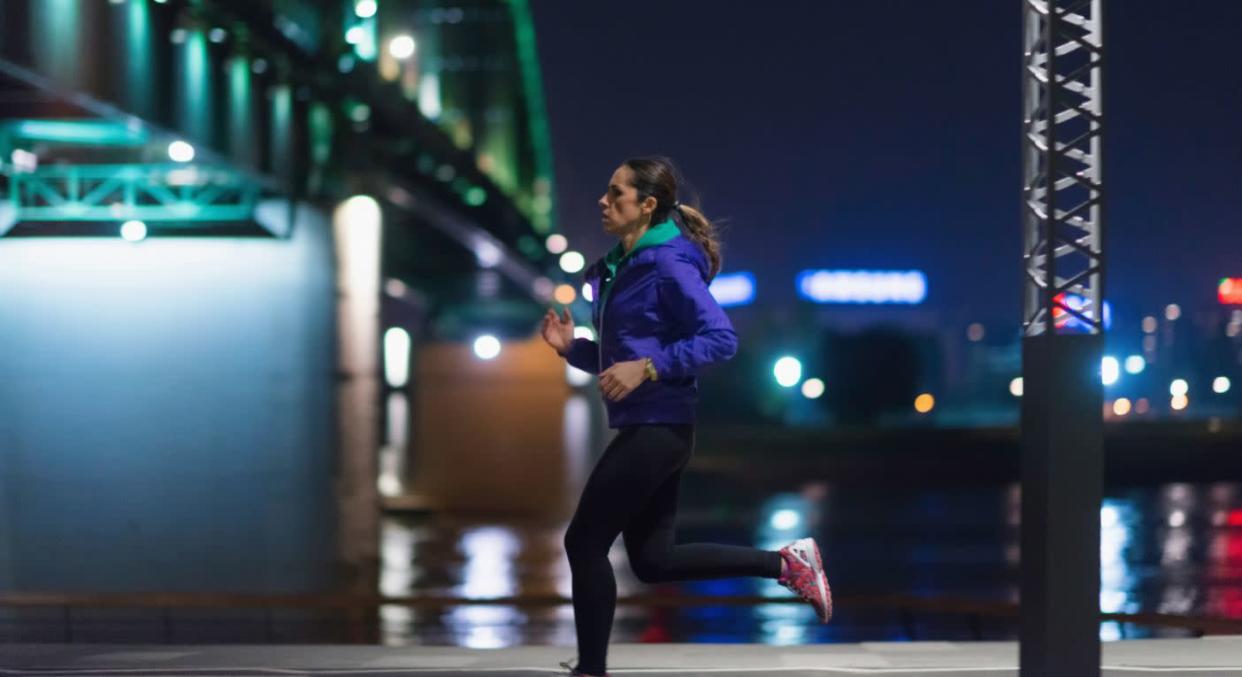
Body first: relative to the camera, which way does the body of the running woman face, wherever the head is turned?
to the viewer's left

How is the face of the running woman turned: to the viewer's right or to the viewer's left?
to the viewer's left
